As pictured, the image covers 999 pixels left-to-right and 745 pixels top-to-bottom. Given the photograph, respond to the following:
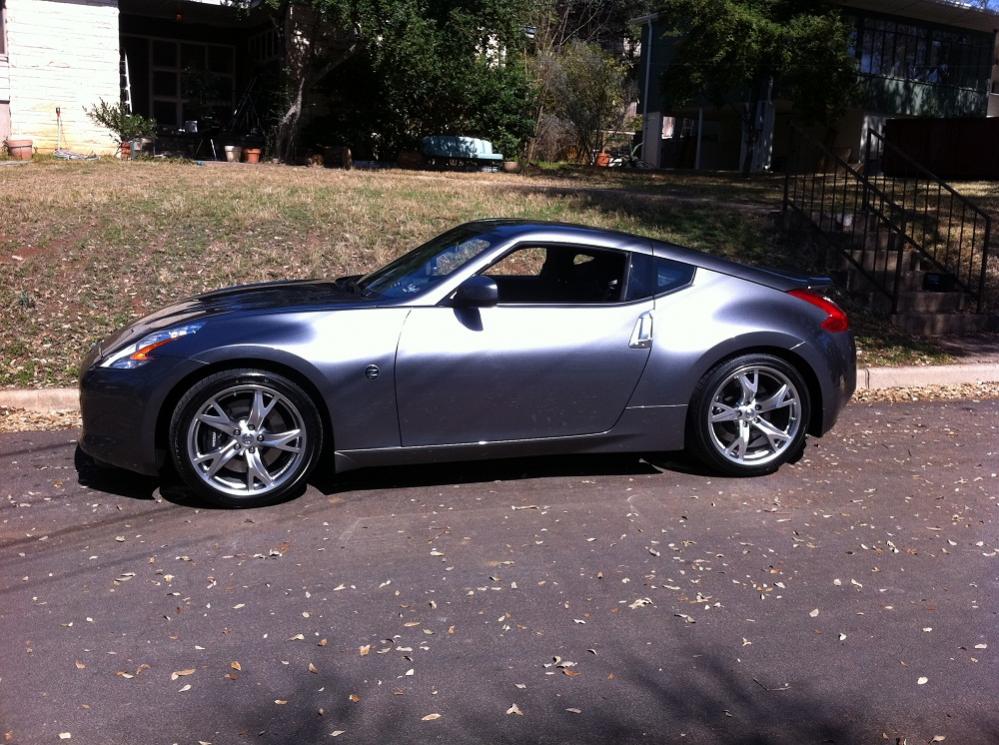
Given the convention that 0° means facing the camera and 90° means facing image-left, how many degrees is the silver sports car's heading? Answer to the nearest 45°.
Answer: approximately 90°

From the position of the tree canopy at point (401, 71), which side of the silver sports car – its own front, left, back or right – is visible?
right

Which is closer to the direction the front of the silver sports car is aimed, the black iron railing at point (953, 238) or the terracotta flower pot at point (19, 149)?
the terracotta flower pot

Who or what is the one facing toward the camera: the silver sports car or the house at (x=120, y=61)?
the house

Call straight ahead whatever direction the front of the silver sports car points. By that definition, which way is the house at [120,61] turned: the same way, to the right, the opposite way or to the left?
to the left

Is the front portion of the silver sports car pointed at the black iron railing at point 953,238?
no

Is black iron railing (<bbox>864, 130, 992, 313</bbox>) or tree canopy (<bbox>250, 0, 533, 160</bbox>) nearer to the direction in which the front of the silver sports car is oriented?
the tree canopy

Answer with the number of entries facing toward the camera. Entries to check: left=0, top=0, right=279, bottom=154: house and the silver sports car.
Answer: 1

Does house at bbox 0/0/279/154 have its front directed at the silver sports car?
yes

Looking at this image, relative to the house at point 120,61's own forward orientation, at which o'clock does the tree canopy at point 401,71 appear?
The tree canopy is roughly at 10 o'clock from the house.

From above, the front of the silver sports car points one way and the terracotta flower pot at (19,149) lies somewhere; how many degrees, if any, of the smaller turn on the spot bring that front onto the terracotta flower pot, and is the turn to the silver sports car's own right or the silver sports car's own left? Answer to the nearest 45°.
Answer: approximately 45° to the silver sports car's own right

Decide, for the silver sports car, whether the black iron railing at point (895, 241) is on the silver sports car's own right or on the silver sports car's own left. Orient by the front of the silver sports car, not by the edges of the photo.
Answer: on the silver sports car's own right

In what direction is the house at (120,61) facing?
toward the camera

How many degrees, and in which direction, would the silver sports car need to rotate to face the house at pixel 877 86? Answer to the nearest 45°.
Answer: approximately 135° to its right

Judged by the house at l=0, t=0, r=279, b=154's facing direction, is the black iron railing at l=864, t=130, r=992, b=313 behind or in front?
in front

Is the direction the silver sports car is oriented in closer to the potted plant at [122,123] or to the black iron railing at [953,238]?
the potted plant

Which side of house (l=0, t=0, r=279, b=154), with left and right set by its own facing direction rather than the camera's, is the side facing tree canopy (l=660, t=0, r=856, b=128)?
left

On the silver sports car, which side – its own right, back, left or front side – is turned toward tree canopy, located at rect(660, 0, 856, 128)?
right
